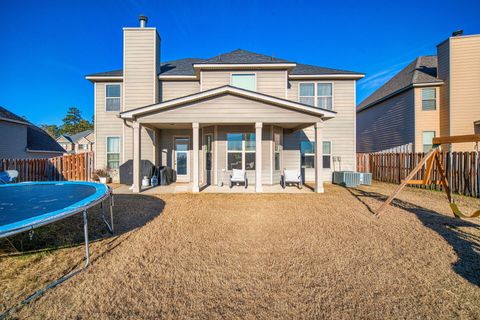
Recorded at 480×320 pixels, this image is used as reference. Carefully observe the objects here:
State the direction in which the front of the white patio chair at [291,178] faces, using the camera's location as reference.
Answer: facing the viewer

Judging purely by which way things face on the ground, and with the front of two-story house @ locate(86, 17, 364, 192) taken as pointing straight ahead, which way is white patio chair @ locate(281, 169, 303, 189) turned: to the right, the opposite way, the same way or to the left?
the opposite way

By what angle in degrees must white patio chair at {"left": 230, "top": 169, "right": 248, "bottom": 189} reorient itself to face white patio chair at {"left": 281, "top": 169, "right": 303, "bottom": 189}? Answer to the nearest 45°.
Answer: approximately 90° to its left

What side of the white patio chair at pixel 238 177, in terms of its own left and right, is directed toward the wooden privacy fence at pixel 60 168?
right

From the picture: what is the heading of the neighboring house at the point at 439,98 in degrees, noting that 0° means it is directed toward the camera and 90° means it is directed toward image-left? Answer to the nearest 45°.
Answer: approximately 180°

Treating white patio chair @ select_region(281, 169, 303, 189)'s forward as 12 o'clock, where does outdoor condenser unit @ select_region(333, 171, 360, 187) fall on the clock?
The outdoor condenser unit is roughly at 8 o'clock from the white patio chair.

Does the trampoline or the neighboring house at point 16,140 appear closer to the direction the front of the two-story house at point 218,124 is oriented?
the neighboring house

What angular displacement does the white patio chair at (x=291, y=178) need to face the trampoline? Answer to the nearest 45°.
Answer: approximately 45° to its right

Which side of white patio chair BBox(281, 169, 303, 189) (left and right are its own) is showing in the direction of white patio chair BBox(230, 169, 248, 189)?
right

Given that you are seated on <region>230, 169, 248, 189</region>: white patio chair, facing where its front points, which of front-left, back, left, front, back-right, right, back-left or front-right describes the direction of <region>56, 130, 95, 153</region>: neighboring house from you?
back-right

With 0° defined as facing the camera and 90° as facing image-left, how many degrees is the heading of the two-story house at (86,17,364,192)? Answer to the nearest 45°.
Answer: approximately 180°

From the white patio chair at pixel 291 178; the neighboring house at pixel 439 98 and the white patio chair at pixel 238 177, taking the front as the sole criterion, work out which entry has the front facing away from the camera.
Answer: the neighboring house

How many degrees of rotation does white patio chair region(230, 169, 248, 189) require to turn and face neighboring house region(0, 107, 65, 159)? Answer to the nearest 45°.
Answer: approximately 90° to its right

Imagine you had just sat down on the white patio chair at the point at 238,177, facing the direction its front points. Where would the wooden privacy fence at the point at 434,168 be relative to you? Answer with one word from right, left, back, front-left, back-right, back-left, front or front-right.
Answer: left

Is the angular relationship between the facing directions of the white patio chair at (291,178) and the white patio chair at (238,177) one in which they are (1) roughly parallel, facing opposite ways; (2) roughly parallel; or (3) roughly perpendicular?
roughly parallel
